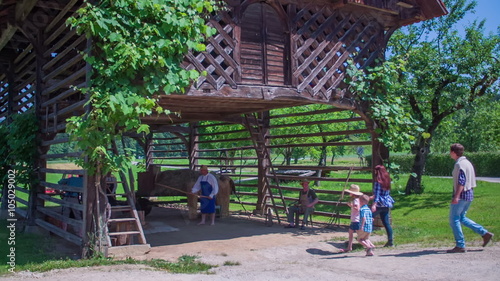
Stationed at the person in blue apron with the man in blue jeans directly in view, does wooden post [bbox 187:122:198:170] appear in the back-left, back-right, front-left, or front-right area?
back-left

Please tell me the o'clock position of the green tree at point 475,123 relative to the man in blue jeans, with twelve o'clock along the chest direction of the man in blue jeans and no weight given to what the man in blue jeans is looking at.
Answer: The green tree is roughly at 3 o'clock from the man in blue jeans.

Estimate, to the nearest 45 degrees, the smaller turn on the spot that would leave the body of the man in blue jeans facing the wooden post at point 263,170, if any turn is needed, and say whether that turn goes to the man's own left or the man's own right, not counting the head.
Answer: approximately 45° to the man's own right

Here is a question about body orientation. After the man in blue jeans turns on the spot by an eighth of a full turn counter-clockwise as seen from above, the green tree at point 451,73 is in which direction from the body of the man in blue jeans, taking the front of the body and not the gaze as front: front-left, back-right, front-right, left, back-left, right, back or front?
back-right

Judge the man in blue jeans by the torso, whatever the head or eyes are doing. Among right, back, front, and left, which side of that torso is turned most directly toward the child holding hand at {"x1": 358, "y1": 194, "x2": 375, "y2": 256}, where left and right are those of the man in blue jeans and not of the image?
front

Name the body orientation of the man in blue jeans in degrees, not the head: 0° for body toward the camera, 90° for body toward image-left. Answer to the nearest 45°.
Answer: approximately 90°

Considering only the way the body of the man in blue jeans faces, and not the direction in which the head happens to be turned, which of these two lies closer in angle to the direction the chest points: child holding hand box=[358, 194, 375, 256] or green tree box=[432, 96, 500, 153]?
the child holding hand

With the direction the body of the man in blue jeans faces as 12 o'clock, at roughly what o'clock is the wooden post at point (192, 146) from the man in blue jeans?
The wooden post is roughly at 1 o'clock from the man in blue jeans.
